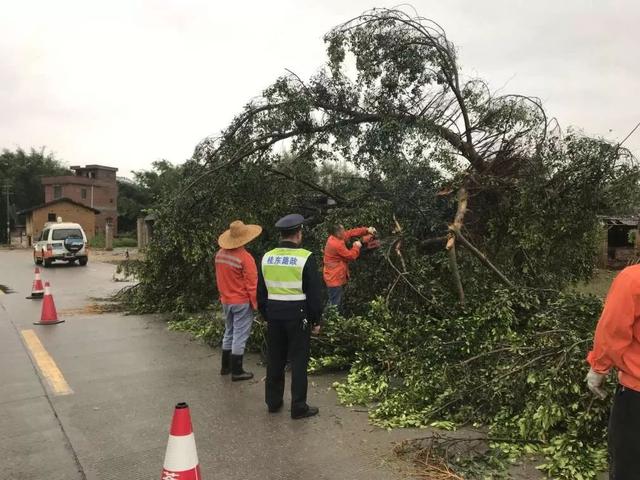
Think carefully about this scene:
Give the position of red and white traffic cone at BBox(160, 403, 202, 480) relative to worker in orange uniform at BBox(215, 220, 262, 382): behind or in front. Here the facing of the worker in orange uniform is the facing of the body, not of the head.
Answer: behind

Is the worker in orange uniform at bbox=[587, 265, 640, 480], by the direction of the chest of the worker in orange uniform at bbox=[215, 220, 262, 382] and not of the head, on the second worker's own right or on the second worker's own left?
on the second worker's own right

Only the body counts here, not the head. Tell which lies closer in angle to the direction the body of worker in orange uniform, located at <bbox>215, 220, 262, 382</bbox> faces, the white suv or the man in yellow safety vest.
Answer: the white suv

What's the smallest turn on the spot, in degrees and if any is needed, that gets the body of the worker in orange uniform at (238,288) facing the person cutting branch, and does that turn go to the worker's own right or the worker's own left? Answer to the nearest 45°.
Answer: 0° — they already face them

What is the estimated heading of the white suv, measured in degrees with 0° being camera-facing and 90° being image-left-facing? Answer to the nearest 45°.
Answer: approximately 135°

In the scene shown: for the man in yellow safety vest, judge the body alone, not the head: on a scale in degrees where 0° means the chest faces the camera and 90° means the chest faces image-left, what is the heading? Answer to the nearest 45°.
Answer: approximately 225°

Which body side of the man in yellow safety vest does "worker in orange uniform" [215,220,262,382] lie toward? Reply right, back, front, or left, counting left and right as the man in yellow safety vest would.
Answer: left

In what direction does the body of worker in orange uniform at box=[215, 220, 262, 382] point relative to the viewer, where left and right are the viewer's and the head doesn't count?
facing away from the viewer and to the right of the viewer

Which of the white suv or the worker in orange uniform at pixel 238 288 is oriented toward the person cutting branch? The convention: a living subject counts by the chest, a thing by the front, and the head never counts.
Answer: the worker in orange uniform

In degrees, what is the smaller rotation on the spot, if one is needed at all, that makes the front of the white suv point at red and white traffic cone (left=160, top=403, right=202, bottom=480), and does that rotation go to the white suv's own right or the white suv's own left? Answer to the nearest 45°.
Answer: approximately 135° to the white suv's own left

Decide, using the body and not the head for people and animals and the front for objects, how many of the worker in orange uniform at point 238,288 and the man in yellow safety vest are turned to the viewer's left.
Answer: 0

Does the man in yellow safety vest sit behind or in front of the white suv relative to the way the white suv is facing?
behind

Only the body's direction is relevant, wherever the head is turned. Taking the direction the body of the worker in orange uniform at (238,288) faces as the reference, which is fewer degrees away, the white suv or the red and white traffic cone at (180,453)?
the white suv
